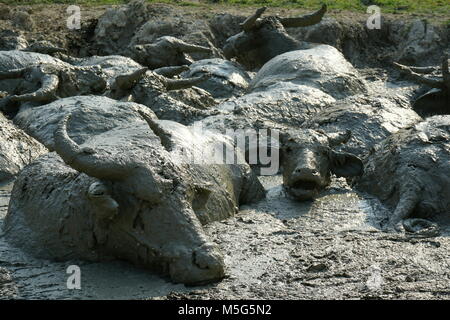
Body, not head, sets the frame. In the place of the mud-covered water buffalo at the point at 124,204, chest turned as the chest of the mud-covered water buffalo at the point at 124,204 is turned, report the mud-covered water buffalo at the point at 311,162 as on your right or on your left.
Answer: on your left

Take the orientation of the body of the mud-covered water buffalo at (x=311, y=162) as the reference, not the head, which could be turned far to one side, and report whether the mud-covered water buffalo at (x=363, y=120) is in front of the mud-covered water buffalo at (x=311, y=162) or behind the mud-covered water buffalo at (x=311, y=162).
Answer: behind

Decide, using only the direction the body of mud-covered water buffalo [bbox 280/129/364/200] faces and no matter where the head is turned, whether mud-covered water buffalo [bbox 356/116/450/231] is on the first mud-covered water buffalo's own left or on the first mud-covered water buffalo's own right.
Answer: on the first mud-covered water buffalo's own left

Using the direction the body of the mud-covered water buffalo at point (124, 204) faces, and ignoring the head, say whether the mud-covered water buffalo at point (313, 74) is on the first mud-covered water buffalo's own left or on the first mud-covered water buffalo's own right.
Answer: on the first mud-covered water buffalo's own left

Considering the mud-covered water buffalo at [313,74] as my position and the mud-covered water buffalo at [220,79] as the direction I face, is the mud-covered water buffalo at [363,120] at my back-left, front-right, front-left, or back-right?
back-left

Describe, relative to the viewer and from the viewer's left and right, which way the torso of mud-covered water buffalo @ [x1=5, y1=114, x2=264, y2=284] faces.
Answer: facing the viewer and to the right of the viewer

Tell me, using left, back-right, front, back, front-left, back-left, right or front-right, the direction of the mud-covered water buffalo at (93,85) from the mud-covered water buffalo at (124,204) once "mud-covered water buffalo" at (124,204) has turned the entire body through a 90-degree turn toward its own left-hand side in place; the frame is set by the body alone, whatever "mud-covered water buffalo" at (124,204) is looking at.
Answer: front-left

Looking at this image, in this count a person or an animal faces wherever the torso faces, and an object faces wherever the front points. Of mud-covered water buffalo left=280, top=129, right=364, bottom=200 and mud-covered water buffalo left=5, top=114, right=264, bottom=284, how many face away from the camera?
0

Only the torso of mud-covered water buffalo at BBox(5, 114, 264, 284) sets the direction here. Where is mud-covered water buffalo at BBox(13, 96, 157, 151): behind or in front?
behind

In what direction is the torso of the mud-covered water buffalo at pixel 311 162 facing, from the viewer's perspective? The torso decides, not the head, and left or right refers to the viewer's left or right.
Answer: facing the viewer
